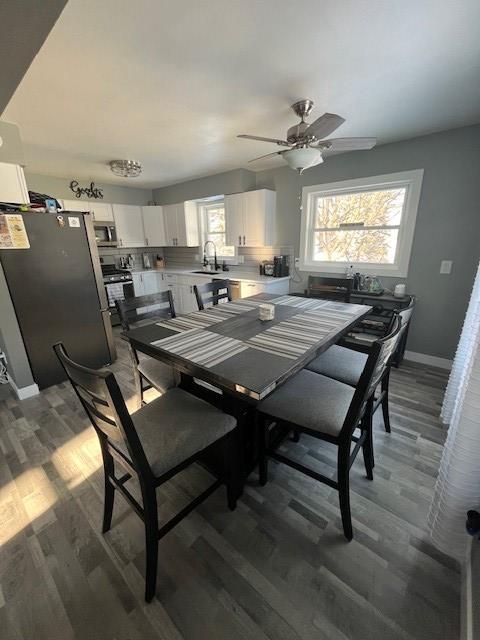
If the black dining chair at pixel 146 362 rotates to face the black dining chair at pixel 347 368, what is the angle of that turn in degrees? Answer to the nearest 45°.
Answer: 0° — it already faces it

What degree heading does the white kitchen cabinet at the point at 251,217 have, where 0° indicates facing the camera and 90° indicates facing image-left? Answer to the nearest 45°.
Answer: approximately 45°

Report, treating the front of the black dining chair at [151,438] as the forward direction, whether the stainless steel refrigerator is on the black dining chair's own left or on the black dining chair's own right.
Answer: on the black dining chair's own left

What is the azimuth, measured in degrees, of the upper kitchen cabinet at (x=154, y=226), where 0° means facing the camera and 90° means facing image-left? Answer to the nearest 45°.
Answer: approximately 0°

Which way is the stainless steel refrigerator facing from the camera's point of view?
to the viewer's right

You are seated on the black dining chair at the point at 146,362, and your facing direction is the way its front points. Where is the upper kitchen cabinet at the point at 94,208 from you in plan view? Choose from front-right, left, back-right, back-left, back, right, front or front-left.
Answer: back-left

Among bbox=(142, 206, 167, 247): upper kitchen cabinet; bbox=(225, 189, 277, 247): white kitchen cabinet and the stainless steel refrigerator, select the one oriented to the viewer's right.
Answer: the stainless steel refrigerator

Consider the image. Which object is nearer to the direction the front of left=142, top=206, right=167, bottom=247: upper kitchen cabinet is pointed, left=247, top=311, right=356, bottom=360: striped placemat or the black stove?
the striped placemat

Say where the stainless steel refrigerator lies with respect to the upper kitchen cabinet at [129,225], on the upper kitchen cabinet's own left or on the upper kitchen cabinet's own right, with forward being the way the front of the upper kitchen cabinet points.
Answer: on the upper kitchen cabinet's own right

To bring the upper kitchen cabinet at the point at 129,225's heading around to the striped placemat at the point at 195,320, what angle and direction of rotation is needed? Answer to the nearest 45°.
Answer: approximately 45° to its right

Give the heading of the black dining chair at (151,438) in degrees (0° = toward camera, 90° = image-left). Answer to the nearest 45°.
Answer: approximately 225°
